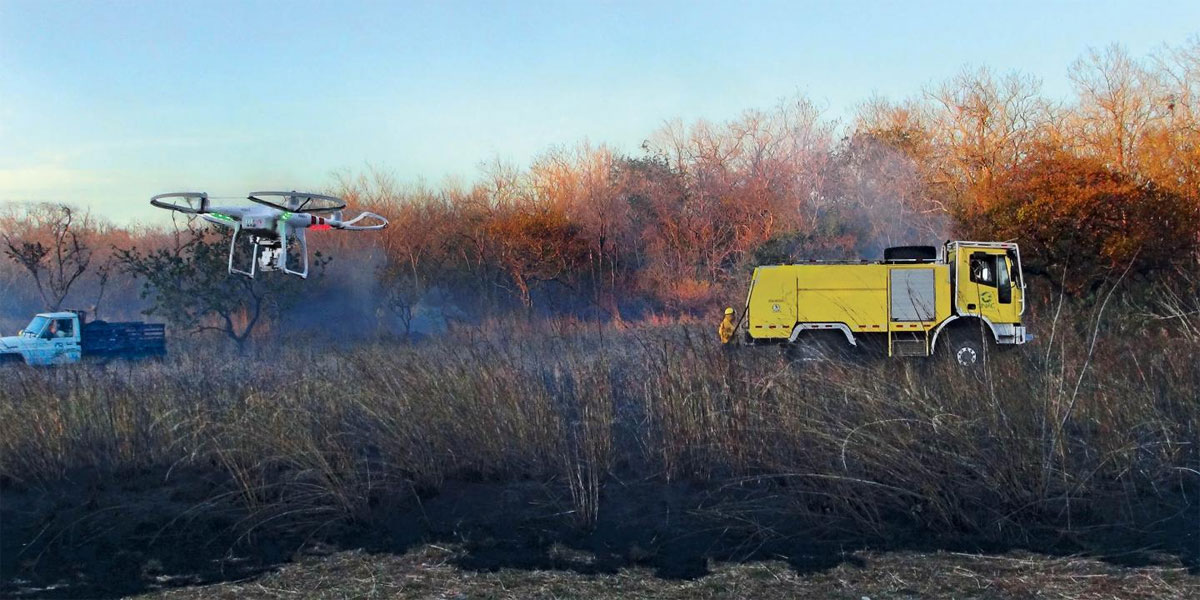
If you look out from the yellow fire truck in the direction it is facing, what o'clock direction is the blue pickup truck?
The blue pickup truck is roughly at 6 o'clock from the yellow fire truck.

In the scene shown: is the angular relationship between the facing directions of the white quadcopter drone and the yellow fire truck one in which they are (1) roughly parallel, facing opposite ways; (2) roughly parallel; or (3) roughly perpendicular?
roughly perpendicular

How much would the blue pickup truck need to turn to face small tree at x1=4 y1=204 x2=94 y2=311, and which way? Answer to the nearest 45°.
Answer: approximately 90° to its right

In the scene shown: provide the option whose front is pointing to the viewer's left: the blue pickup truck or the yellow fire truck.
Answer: the blue pickup truck

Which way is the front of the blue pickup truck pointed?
to the viewer's left

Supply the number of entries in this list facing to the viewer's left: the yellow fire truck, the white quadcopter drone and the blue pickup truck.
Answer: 1

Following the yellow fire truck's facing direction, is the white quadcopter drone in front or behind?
behind

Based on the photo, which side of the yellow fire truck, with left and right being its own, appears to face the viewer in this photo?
right

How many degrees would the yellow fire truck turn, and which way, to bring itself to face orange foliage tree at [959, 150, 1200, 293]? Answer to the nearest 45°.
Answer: approximately 45° to its left

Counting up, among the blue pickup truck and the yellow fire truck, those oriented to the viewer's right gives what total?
1
